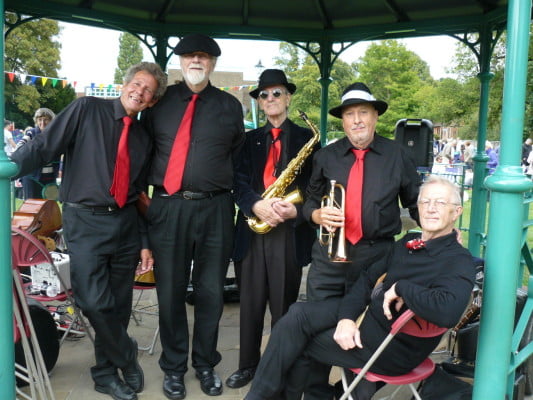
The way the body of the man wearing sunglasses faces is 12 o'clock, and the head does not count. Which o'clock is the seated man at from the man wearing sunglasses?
The seated man is roughly at 11 o'clock from the man wearing sunglasses.

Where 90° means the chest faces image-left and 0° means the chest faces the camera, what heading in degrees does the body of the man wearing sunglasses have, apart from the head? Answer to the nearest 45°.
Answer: approximately 0°

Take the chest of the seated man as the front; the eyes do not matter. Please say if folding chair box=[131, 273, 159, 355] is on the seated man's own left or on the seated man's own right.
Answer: on the seated man's own right

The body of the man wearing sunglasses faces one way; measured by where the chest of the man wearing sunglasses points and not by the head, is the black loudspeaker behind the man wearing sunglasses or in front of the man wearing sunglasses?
behind

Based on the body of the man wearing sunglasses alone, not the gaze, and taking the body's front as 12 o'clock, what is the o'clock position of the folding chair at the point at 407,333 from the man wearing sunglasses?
The folding chair is roughly at 11 o'clock from the man wearing sunglasses.

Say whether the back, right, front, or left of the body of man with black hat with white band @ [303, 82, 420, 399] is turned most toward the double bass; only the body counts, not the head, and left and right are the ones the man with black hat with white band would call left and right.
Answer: right

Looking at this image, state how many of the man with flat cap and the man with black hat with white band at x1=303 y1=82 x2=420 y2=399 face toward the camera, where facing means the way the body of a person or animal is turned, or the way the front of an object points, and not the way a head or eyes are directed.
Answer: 2

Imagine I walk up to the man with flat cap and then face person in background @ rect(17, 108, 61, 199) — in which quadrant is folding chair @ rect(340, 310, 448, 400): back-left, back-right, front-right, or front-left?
back-right

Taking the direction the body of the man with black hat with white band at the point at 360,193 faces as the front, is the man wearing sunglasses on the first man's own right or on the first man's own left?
on the first man's own right
